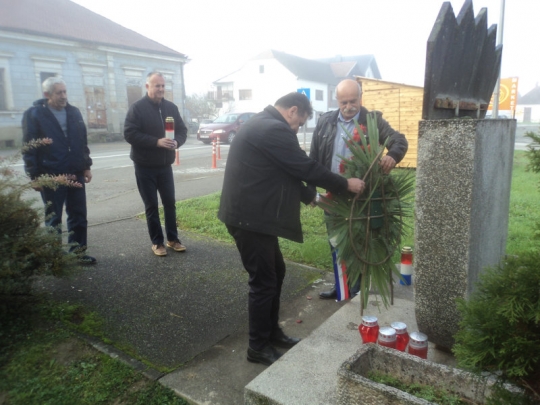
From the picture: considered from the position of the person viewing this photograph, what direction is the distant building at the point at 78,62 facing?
facing the viewer and to the right of the viewer

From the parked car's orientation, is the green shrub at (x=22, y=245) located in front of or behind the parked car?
in front

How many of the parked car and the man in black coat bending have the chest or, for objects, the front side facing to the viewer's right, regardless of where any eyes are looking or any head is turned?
1

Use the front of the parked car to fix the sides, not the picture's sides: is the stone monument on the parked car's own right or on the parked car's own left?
on the parked car's own left

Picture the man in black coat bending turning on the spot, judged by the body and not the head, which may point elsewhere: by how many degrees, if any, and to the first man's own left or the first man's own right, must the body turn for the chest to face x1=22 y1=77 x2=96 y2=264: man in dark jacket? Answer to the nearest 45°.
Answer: approximately 135° to the first man's own left

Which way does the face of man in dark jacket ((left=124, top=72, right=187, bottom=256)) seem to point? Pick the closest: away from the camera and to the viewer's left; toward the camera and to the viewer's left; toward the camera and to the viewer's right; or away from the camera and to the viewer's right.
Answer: toward the camera and to the viewer's right

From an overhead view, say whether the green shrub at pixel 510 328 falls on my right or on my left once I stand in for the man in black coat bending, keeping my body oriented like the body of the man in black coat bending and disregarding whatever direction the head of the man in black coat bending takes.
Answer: on my right

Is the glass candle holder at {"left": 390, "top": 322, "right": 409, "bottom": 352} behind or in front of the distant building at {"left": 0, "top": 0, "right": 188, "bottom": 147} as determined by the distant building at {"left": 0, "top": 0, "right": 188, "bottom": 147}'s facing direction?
in front

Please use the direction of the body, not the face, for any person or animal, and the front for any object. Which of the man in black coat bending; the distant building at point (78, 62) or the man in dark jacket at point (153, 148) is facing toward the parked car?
the distant building

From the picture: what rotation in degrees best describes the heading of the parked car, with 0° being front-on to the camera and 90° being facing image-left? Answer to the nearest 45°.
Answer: approximately 45°

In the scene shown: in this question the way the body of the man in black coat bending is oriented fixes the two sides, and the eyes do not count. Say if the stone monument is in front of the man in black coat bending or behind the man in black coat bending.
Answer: in front

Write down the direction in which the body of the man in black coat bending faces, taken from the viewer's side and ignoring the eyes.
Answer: to the viewer's right

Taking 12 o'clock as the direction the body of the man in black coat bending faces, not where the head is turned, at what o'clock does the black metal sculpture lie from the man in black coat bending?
The black metal sculpture is roughly at 12 o'clock from the man in black coat bending.

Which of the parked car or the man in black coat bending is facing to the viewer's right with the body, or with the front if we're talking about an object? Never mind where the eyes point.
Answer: the man in black coat bending
